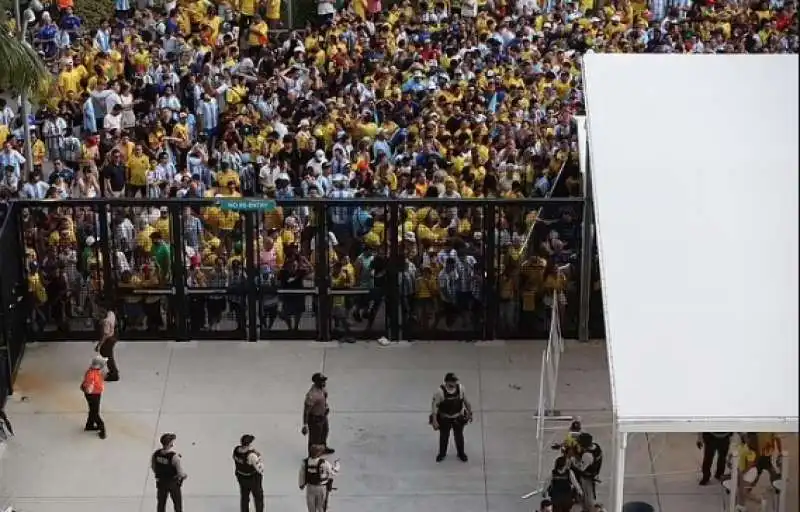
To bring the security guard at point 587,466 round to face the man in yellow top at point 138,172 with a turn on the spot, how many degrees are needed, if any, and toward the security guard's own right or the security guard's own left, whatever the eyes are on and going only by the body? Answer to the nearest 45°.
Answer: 0° — they already face them

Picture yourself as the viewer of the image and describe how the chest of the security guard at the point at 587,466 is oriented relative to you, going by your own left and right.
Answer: facing away from the viewer and to the left of the viewer

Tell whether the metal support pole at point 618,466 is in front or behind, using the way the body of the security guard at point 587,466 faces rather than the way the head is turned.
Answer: behind

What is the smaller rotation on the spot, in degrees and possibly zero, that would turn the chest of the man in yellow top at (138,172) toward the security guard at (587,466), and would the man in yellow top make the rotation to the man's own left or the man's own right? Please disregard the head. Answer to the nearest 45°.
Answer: approximately 45° to the man's own left

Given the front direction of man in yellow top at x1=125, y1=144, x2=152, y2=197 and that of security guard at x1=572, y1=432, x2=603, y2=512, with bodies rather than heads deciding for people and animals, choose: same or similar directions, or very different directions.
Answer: very different directions

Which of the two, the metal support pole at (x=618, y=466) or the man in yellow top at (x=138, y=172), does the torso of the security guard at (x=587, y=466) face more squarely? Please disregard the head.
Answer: the man in yellow top

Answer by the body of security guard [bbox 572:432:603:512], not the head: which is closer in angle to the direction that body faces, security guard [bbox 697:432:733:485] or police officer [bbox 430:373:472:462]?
the police officer

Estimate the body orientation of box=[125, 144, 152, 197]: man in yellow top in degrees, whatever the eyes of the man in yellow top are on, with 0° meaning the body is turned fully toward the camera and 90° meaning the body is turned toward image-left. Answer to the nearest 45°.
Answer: approximately 0°

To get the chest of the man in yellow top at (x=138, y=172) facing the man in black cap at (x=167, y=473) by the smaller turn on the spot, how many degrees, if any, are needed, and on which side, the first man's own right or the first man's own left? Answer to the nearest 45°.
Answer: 0° — they already face them
